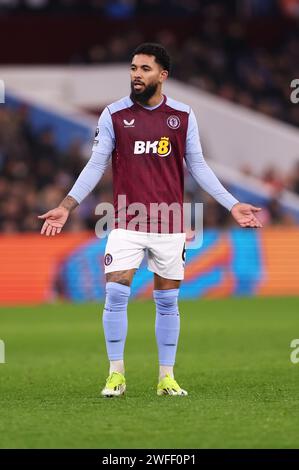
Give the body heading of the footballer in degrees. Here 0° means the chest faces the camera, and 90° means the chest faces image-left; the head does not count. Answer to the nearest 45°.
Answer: approximately 0°
